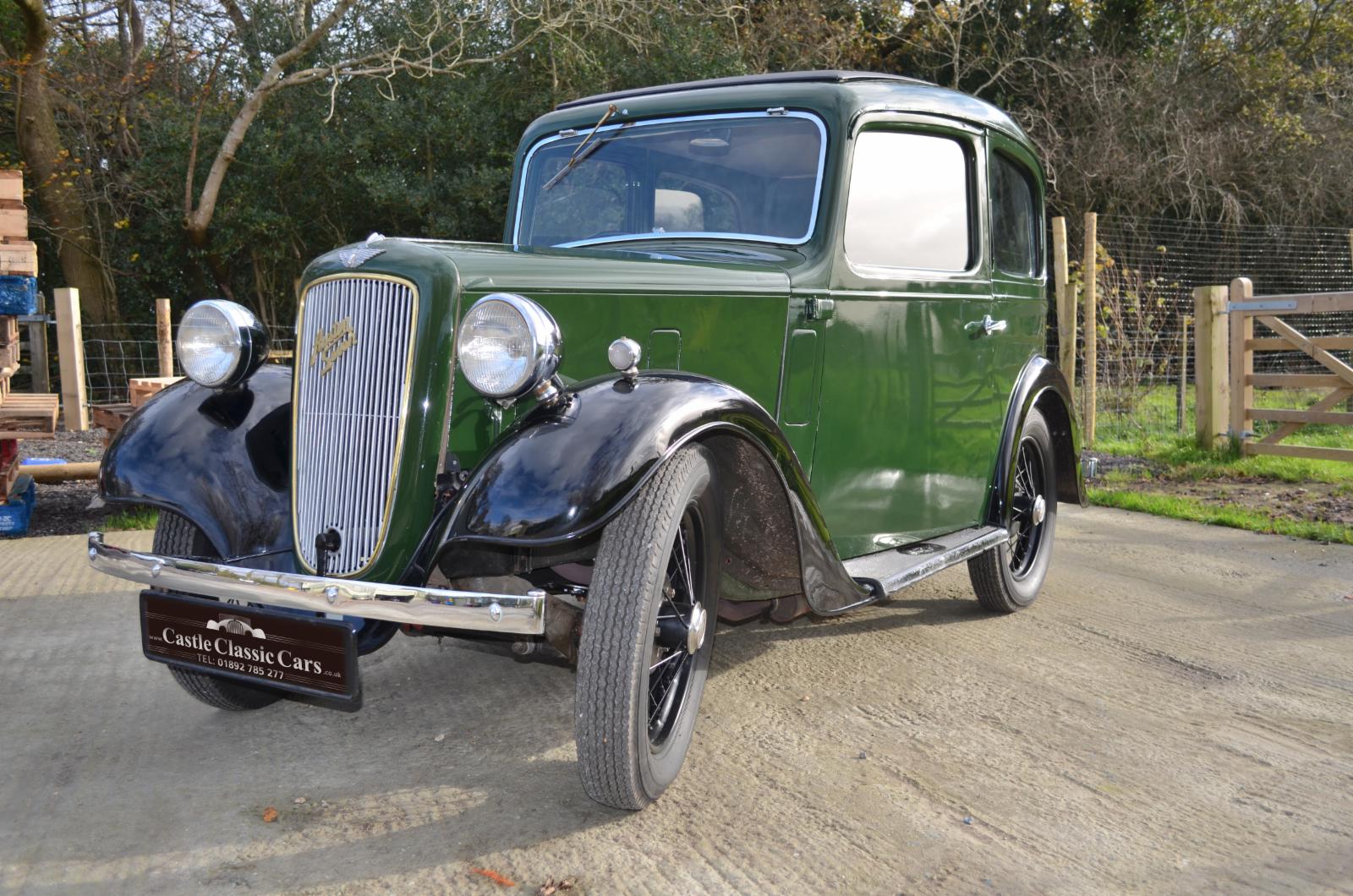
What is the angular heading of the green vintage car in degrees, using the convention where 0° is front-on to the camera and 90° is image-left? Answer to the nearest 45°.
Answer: approximately 45°

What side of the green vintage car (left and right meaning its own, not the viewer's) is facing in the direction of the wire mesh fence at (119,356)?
right

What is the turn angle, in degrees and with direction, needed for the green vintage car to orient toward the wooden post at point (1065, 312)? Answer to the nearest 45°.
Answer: approximately 180°

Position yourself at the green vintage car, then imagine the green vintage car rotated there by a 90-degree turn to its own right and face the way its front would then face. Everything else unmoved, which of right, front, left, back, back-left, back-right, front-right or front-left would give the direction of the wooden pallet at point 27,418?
front

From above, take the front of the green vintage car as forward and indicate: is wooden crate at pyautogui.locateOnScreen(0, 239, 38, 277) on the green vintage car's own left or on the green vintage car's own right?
on the green vintage car's own right

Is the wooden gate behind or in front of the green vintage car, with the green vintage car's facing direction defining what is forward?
behind

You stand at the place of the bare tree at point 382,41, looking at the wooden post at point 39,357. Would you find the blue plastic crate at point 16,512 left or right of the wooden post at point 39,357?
left

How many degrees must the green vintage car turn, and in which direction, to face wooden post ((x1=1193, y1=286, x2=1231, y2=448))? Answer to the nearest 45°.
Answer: approximately 180°

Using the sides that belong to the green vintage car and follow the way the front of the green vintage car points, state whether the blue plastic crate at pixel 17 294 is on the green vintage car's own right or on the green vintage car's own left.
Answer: on the green vintage car's own right
